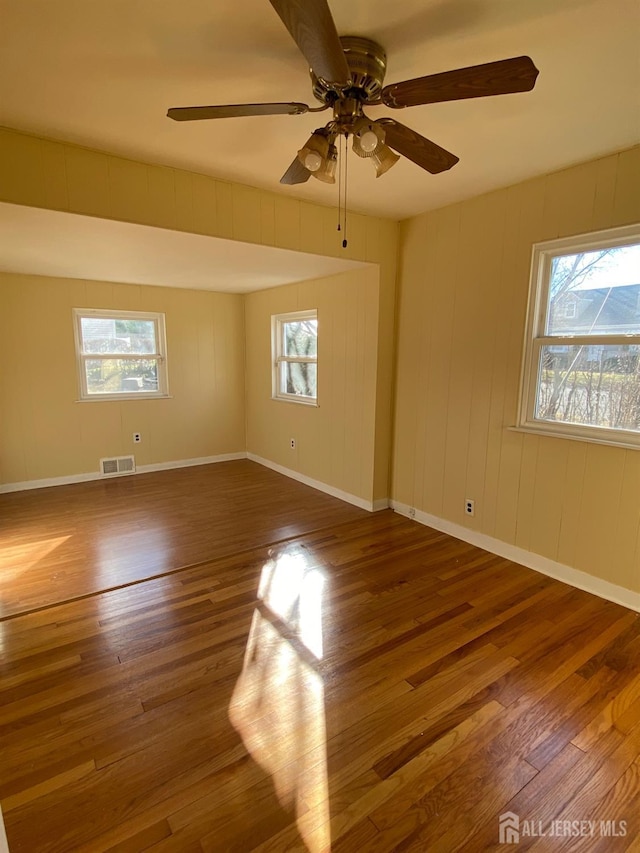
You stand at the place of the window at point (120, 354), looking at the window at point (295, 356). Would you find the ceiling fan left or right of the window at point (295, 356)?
right

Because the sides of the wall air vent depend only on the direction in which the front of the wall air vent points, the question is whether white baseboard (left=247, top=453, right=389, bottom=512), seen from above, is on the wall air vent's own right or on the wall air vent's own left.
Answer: on the wall air vent's own left

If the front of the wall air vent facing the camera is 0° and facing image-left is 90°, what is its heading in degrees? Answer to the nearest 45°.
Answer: approximately 0°

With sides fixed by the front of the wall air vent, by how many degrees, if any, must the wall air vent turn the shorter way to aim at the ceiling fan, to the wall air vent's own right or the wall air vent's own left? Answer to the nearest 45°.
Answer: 0° — it already faces it

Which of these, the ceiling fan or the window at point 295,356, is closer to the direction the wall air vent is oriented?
the ceiling fan

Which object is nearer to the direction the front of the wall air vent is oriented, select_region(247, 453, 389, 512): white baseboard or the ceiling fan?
the ceiling fan

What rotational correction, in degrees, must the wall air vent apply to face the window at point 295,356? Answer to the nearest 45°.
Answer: approximately 90° to its left

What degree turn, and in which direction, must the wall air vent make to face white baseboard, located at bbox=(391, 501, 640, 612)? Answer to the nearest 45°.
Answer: approximately 45° to its left
